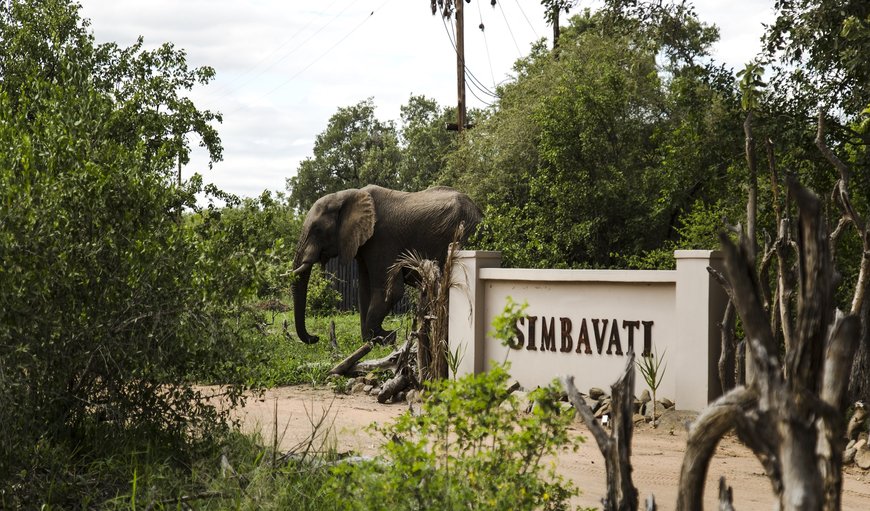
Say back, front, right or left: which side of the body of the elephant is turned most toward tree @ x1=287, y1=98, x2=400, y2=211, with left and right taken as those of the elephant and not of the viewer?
right

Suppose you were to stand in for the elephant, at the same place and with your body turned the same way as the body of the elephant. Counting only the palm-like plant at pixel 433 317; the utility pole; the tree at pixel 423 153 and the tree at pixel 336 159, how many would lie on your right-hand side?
3

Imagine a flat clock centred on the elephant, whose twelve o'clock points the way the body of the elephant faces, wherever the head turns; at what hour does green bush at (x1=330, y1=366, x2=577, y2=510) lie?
The green bush is roughly at 9 o'clock from the elephant.

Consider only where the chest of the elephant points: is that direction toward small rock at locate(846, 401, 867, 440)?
no

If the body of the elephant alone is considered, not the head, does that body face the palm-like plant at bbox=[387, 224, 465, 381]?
no

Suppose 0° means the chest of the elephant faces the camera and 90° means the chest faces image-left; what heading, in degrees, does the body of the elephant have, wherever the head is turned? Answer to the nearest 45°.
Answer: approximately 90°

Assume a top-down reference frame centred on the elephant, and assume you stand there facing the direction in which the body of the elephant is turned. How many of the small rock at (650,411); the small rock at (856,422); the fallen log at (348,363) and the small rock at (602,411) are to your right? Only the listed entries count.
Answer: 0

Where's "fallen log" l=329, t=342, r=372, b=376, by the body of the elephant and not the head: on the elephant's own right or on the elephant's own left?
on the elephant's own left

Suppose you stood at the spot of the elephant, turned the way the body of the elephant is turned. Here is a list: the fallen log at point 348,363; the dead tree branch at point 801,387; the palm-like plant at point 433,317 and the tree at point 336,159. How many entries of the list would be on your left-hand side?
3

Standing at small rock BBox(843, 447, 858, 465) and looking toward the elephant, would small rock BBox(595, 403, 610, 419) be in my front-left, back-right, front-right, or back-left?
front-left

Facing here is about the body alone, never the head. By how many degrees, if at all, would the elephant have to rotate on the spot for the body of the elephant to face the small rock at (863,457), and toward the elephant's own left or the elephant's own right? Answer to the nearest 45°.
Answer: approximately 135° to the elephant's own left

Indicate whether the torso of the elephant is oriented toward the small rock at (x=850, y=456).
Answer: no

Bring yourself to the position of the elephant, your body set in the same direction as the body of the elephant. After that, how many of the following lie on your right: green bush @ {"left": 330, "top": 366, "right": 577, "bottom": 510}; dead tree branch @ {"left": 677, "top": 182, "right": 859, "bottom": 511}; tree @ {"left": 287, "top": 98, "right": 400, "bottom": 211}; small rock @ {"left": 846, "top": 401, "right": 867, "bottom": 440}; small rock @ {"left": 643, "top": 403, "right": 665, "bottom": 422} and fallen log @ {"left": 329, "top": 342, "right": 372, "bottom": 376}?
1

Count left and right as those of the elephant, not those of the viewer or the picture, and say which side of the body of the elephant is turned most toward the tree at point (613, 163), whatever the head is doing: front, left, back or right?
back
